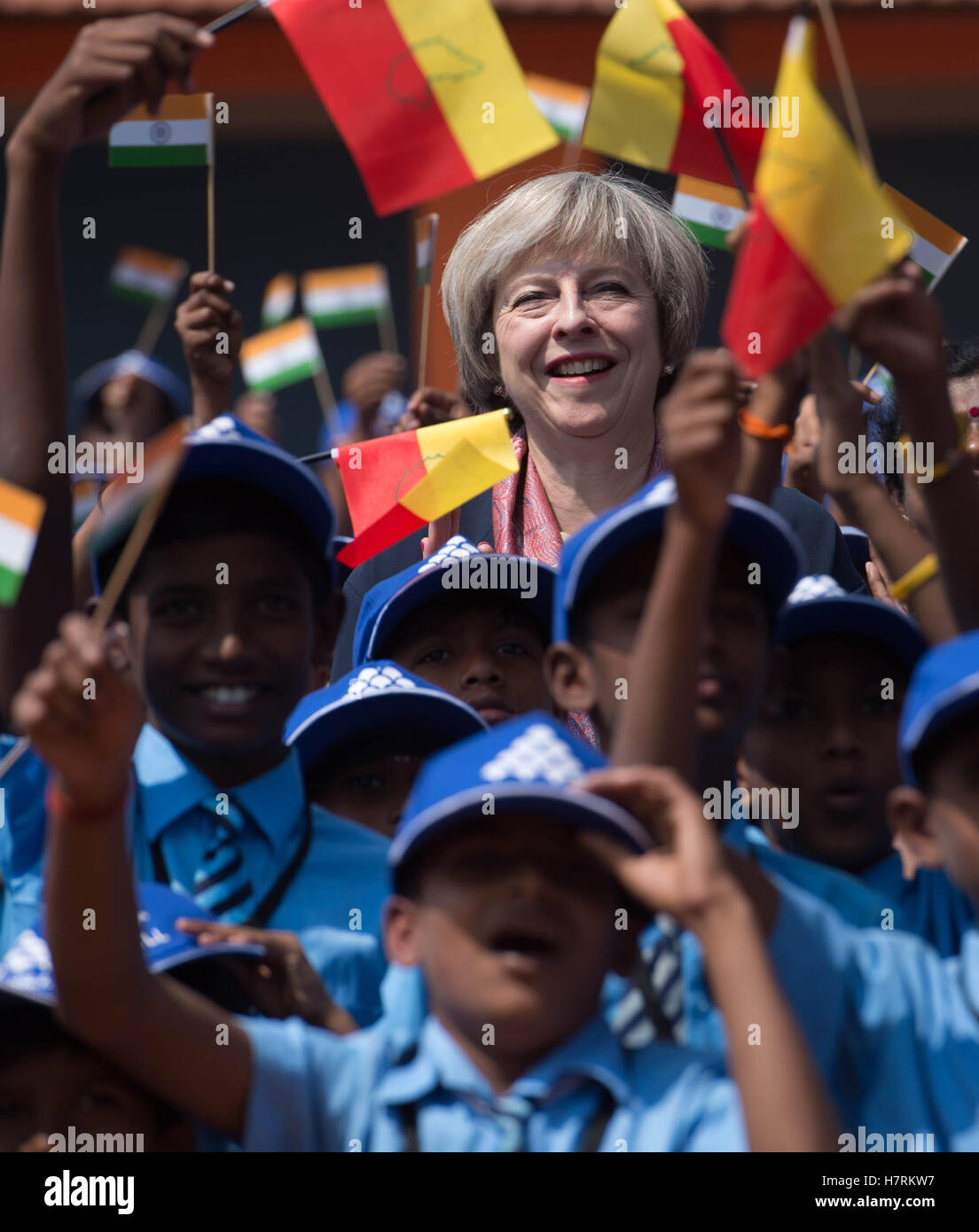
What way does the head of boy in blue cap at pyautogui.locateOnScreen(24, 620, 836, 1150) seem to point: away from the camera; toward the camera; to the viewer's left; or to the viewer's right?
toward the camera

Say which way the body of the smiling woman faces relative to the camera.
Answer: toward the camera

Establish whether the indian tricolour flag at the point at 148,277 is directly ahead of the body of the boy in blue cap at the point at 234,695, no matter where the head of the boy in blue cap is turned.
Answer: no

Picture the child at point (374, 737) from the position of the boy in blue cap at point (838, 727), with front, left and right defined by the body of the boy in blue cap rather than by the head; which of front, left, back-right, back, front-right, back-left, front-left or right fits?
right

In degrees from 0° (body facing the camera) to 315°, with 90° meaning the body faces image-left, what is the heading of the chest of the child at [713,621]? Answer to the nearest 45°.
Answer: approximately 315°

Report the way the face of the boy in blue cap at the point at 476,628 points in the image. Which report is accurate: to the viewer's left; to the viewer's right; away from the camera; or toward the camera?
toward the camera

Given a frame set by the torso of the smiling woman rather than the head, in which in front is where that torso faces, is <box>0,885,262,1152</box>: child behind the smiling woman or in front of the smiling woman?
in front

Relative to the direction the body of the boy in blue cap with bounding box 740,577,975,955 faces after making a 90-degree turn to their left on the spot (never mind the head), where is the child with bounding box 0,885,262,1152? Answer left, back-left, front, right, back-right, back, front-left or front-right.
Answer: back-right

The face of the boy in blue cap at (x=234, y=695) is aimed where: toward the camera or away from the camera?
toward the camera

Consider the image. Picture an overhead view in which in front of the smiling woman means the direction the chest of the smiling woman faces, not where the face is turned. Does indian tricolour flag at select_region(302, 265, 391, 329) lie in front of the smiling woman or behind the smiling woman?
behind

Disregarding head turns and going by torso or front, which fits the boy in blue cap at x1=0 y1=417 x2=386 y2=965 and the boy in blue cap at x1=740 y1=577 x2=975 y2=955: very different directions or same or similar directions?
same or similar directions

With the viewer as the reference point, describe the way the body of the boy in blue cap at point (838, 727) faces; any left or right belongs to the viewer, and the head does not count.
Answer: facing the viewer

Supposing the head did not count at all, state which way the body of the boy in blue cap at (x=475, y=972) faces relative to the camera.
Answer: toward the camera
